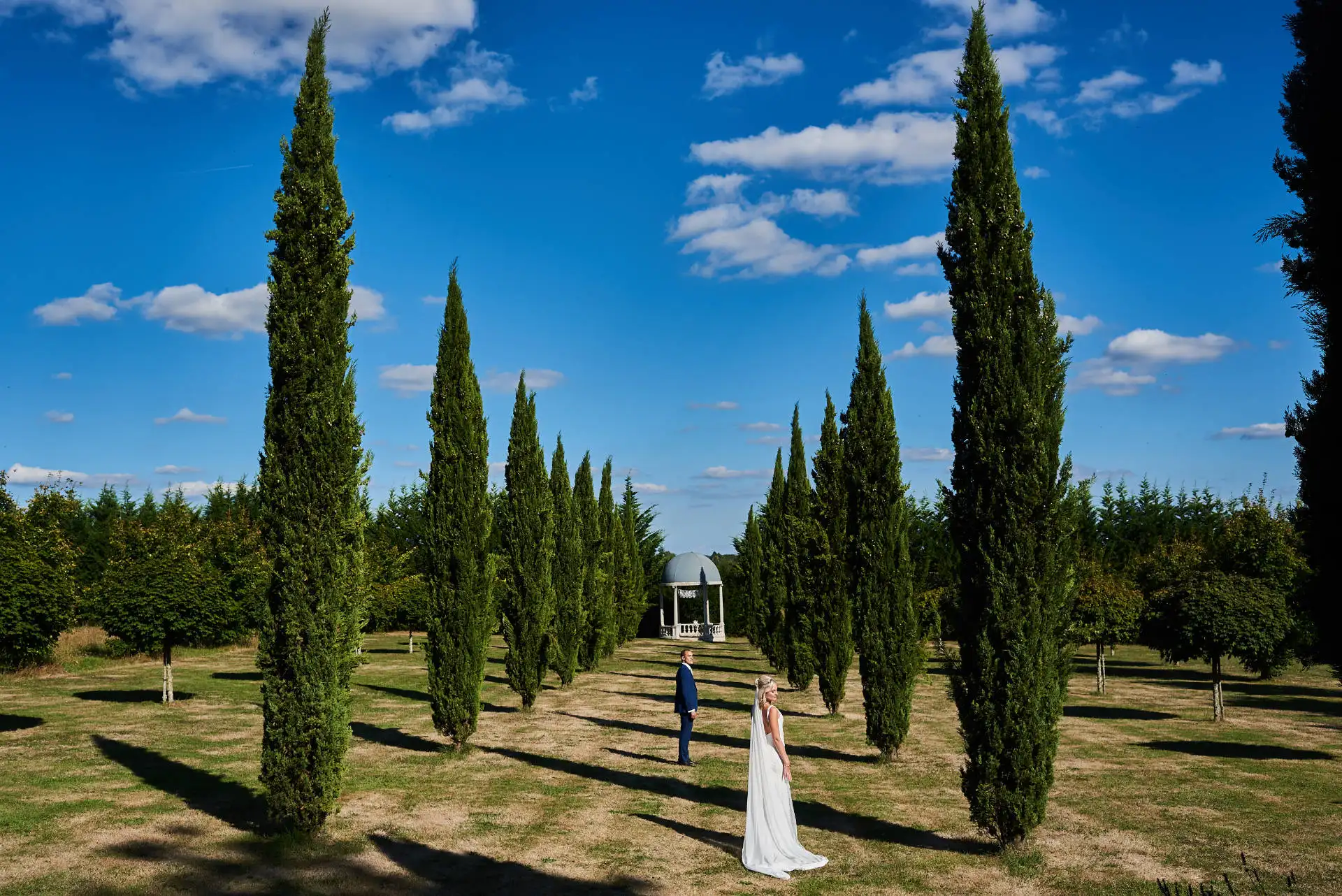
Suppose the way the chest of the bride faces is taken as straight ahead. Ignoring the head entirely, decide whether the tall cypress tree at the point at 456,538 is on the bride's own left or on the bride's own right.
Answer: on the bride's own left

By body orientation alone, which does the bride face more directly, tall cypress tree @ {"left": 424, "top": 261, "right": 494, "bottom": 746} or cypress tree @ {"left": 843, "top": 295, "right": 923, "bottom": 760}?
the cypress tree

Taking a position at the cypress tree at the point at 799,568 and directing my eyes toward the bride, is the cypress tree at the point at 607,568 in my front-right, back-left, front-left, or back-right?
back-right

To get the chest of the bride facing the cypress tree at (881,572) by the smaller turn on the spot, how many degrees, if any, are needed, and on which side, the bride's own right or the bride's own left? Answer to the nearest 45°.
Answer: approximately 45° to the bride's own left

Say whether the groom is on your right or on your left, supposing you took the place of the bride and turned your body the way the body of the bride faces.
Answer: on your left

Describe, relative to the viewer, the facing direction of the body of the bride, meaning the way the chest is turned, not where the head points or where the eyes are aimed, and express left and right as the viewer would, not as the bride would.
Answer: facing away from the viewer and to the right of the viewer

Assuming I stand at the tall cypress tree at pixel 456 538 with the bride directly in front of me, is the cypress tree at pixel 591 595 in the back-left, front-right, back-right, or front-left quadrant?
back-left

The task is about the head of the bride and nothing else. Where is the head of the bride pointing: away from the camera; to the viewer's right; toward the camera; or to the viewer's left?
to the viewer's right

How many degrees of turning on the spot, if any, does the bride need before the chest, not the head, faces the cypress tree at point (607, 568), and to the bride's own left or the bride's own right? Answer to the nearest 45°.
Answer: approximately 45° to the bride's own left
